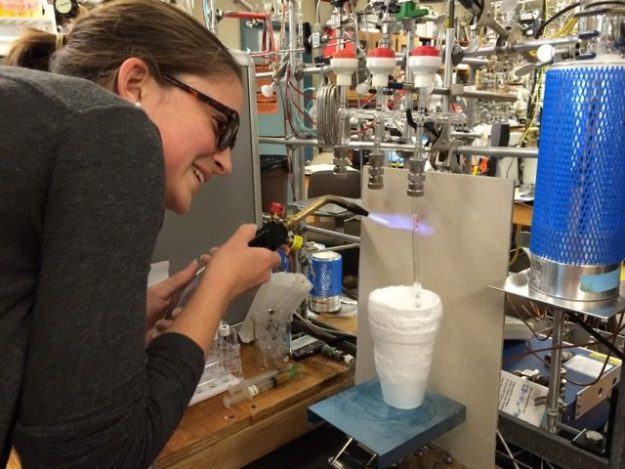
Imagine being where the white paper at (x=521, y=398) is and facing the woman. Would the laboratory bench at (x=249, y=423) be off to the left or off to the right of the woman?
right

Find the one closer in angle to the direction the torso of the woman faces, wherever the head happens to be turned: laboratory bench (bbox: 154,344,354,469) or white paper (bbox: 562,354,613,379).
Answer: the white paper

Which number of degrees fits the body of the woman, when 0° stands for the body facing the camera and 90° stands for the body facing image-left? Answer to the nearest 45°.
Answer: approximately 270°

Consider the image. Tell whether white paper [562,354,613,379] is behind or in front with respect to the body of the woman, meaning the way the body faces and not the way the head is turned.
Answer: in front

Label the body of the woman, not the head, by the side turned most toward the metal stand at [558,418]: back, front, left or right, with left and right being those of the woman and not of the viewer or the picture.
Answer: front

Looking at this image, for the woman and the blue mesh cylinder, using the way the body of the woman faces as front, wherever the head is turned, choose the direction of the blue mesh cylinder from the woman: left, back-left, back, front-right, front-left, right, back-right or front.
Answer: front

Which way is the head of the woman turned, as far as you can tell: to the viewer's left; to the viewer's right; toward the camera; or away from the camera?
to the viewer's right

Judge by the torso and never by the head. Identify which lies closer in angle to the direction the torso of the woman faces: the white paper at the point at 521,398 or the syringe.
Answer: the white paper
